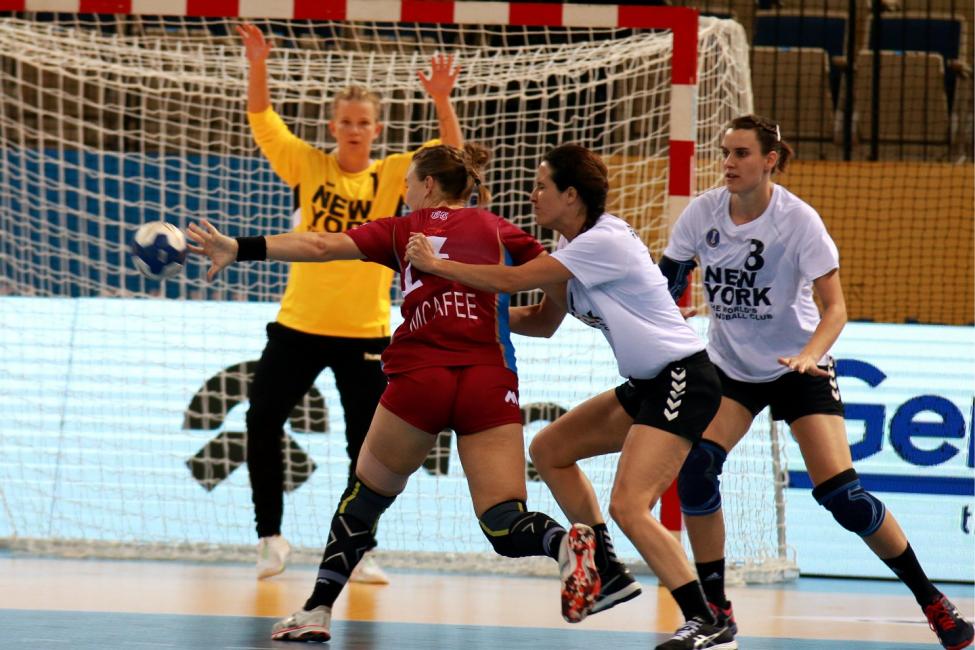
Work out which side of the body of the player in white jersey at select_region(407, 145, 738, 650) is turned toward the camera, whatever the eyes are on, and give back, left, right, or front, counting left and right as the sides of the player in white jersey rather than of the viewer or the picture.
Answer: left

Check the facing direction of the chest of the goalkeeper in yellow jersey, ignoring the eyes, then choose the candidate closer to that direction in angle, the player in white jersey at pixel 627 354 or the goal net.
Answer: the player in white jersey

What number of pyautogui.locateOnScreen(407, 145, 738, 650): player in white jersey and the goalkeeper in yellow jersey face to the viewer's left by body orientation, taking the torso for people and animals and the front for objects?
1

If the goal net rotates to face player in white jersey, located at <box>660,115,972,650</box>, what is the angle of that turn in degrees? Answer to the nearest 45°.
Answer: approximately 45° to its left

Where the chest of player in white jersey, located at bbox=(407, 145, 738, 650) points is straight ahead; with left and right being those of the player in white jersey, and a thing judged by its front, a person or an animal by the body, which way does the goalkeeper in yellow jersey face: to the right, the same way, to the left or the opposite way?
to the left

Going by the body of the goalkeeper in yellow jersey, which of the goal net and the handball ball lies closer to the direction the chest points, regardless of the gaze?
the handball ball

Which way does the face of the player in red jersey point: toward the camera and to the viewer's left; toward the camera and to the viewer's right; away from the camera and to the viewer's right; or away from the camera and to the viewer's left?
away from the camera and to the viewer's left

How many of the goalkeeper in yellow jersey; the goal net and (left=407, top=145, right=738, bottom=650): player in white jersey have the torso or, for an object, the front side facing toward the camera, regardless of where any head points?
2

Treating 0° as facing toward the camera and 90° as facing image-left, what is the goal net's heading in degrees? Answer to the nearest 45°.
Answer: approximately 0°

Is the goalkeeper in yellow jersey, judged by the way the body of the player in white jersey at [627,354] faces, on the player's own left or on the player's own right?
on the player's own right

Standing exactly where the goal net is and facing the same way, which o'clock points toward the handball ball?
The handball ball is roughly at 12 o'clock from the goal net.
